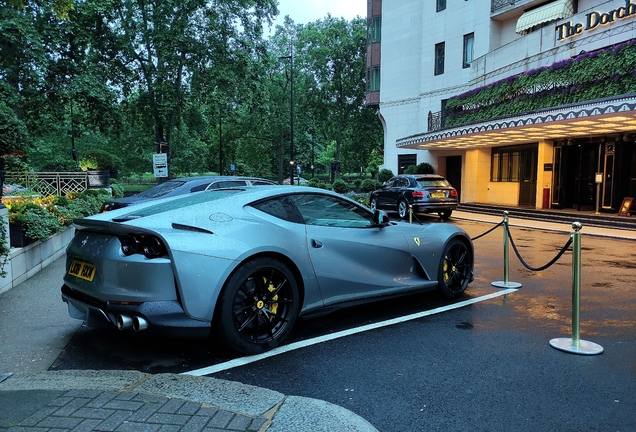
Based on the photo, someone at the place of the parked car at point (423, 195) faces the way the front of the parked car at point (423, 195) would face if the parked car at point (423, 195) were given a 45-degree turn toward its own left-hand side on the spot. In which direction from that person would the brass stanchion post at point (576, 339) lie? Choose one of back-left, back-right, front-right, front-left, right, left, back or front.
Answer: left

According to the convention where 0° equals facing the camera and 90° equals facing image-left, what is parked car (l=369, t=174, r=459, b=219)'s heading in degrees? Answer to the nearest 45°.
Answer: approximately 135°

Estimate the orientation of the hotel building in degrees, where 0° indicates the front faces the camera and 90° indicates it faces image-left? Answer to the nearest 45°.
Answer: approximately 45°

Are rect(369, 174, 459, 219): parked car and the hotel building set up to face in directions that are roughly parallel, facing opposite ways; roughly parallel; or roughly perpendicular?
roughly perpendicular

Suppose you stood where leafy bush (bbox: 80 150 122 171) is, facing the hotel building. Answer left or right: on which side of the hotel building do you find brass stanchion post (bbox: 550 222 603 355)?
right

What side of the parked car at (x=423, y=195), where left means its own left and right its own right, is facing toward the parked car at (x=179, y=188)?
left

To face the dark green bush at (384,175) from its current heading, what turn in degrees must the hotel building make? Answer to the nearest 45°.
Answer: approximately 90° to its right

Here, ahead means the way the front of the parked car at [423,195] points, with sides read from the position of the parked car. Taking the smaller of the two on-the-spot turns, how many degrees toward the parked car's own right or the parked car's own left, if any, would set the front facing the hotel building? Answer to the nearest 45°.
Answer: approximately 90° to the parked car's own right

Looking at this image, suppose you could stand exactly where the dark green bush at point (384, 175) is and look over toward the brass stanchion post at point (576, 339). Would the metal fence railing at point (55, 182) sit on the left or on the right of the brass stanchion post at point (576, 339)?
right

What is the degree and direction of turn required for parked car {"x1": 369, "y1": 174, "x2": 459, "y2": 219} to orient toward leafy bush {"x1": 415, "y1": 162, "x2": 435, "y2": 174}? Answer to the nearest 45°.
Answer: approximately 45° to its right
